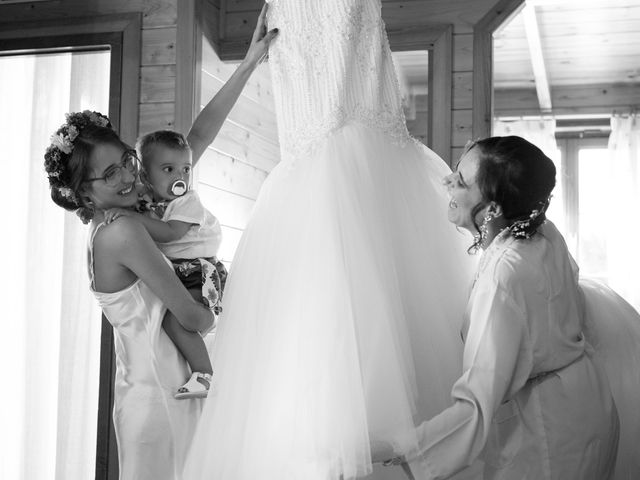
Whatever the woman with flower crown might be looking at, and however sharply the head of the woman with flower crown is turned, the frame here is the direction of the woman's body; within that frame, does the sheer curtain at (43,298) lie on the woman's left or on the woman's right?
on the woman's left

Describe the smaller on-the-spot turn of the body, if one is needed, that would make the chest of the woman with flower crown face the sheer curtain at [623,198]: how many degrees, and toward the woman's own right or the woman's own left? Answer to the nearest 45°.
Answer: approximately 45° to the woman's own left

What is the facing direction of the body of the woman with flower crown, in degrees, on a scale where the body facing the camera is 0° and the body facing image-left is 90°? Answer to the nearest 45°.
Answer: approximately 270°

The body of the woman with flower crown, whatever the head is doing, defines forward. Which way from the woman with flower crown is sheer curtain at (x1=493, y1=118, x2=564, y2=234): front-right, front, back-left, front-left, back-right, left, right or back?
front-left
